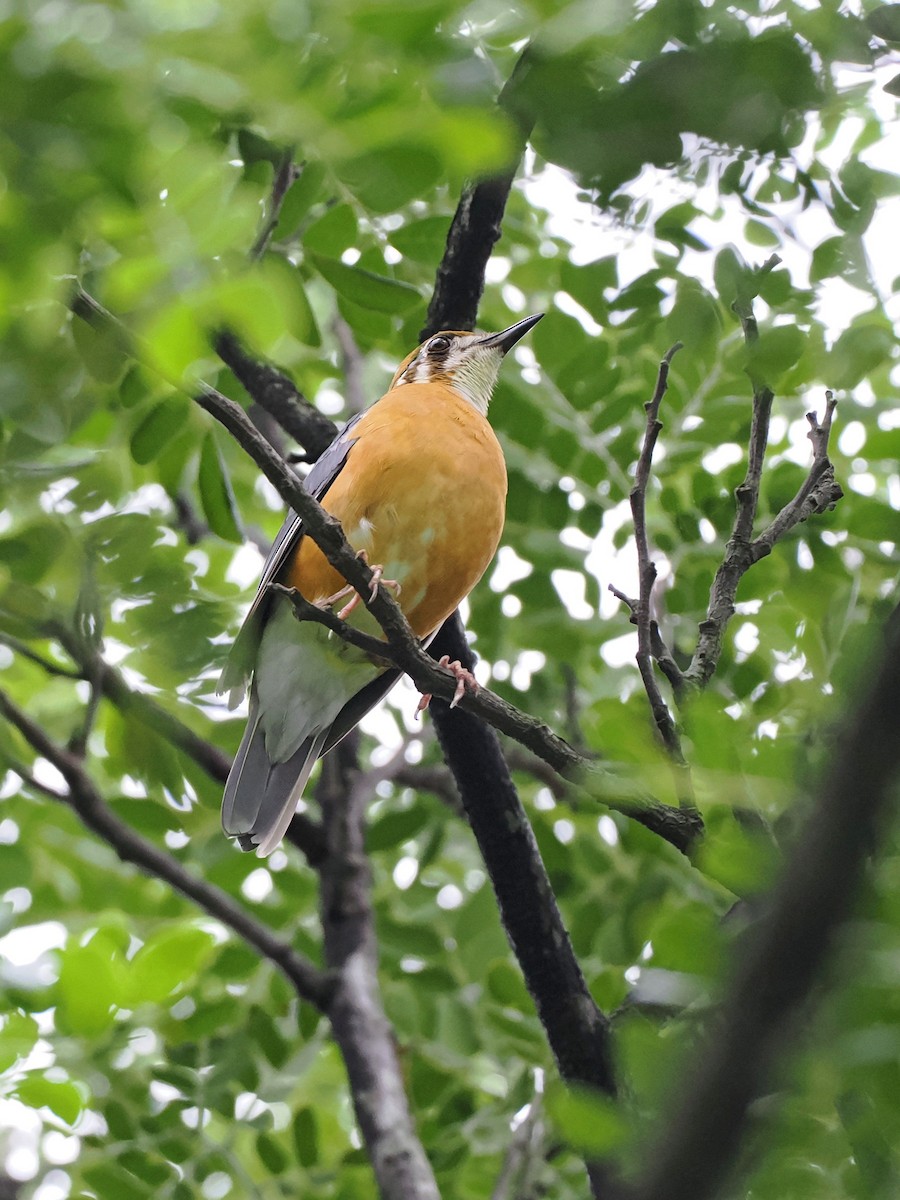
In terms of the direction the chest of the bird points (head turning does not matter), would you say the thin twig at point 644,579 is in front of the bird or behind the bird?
in front

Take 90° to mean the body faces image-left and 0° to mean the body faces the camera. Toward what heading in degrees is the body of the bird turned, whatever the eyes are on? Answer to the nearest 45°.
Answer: approximately 315°

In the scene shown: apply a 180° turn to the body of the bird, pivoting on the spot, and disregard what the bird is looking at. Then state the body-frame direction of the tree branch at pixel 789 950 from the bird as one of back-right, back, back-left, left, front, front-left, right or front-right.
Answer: back-left

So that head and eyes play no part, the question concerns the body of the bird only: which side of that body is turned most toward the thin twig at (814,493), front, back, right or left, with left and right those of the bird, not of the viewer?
left
